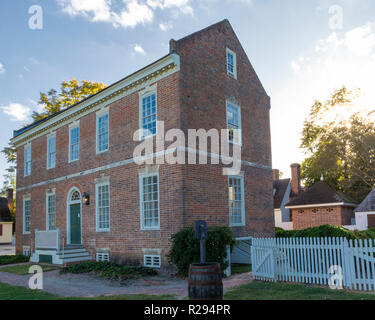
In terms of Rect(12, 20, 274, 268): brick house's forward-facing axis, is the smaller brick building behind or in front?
behind

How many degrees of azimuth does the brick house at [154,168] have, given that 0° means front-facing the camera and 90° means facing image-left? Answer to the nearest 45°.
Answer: approximately 45°

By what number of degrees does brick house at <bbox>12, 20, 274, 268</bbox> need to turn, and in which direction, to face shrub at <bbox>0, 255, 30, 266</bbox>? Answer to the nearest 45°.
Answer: approximately 90° to its right

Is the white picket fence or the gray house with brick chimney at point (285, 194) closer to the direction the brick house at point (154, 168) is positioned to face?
the white picket fence

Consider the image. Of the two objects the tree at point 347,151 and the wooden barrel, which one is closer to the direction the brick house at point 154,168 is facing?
the wooden barrel

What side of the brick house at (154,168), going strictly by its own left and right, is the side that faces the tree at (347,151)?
back

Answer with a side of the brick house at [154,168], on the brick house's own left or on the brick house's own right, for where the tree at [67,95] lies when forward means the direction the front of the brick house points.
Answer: on the brick house's own right

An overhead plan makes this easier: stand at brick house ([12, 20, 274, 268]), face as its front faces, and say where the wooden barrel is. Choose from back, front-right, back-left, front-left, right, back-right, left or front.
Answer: front-left

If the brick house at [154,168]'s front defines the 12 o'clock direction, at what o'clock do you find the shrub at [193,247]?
The shrub is roughly at 10 o'clock from the brick house.

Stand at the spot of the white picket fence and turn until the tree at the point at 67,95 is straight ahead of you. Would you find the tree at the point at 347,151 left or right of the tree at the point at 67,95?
right
